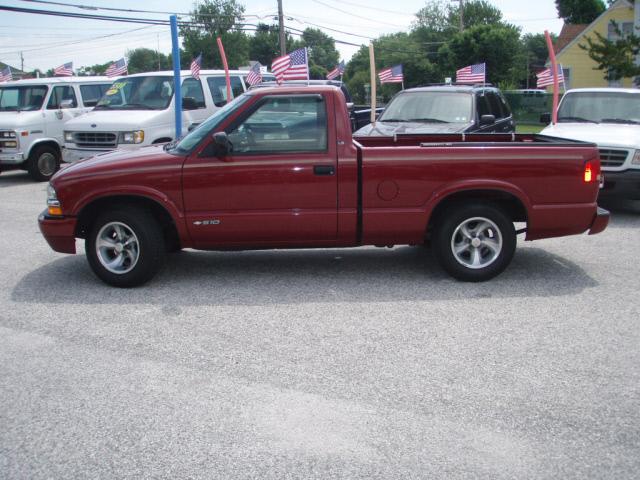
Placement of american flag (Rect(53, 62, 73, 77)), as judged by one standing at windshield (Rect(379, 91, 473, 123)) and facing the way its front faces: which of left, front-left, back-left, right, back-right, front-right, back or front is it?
right

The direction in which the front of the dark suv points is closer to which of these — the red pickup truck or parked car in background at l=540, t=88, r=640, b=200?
the red pickup truck

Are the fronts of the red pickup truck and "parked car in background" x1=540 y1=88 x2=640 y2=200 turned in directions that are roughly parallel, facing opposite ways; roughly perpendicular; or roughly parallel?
roughly perpendicular

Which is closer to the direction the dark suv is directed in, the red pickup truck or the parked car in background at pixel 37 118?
the red pickup truck

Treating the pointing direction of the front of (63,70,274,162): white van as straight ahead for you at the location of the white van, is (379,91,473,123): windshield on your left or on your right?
on your left

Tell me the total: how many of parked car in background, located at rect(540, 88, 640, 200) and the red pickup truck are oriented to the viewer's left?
1

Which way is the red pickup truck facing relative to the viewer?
to the viewer's left

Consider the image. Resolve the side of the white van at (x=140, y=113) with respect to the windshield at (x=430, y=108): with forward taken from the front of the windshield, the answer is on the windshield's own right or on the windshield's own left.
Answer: on the windshield's own right

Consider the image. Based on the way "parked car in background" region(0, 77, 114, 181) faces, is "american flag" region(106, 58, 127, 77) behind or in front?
behind

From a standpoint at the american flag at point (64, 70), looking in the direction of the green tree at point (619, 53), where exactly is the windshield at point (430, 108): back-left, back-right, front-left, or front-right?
front-right

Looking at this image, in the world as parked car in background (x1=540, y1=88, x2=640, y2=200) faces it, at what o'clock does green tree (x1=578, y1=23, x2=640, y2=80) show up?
The green tree is roughly at 6 o'clock from the parked car in background.

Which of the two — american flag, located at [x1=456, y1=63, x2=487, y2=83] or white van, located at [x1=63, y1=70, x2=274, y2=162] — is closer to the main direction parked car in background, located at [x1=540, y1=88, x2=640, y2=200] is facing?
the white van

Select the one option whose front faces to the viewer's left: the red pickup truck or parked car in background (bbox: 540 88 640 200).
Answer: the red pickup truck

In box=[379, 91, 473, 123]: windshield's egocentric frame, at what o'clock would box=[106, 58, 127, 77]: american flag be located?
The american flag is roughly at 3 o'clock from the windshield.

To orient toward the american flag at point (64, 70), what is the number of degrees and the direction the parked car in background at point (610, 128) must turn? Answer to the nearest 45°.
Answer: approximately 90° to its right

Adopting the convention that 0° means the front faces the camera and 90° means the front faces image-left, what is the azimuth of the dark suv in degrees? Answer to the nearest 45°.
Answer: approximately 45°

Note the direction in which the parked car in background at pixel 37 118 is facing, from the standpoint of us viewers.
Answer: facing the viewer and to the left of the viewer

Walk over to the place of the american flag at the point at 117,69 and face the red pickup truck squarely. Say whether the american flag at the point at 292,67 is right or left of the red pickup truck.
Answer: left

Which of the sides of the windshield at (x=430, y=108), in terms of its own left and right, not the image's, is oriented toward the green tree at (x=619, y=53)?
back

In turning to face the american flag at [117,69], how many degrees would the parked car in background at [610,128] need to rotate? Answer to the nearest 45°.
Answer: approximately 90° to its right
